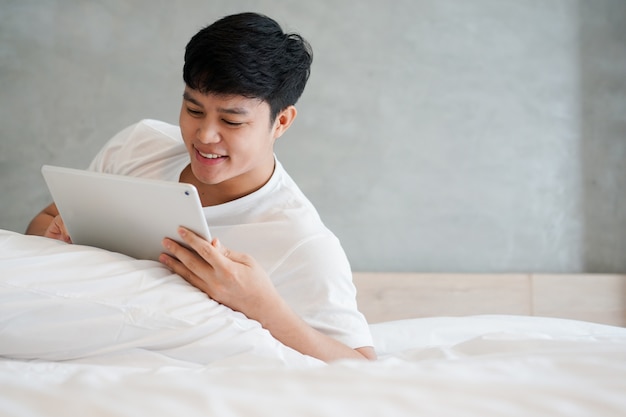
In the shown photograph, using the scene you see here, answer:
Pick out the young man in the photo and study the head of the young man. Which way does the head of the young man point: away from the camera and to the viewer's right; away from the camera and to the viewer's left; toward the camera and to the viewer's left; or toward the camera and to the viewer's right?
toward the camera and to the viewer's left

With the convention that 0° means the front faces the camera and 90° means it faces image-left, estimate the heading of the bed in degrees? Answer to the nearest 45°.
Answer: approximately 0°
